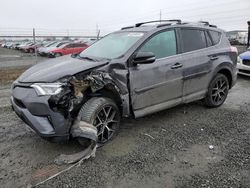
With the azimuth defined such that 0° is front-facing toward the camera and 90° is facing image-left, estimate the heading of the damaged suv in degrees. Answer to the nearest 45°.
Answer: approximately 45°

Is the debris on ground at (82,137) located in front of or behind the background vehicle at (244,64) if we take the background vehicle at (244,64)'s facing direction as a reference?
in front

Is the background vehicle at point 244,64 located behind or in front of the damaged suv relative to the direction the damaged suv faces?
behind

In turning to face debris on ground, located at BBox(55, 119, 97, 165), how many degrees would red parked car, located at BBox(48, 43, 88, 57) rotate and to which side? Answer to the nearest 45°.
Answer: approximately 45° to its left

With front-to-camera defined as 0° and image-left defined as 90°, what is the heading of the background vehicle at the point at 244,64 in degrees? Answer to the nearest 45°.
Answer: approximately 45°

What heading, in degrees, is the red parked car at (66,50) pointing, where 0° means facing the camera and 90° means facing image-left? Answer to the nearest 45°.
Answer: approximately 45°
